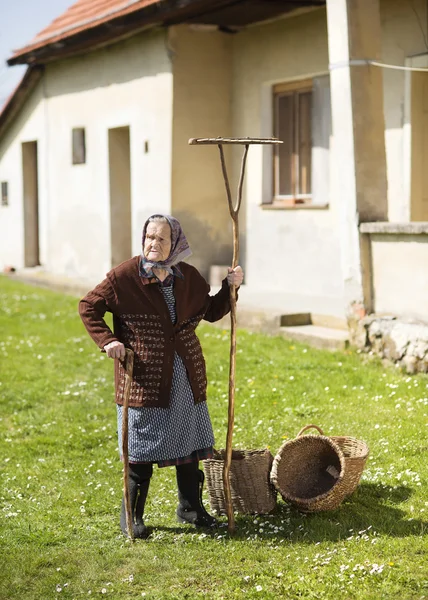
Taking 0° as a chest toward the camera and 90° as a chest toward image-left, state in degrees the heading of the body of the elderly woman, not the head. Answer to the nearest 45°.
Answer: approximately 0°

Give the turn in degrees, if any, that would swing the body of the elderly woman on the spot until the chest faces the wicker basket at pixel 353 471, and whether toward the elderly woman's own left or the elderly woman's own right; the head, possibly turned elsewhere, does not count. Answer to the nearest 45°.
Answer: approximately 90° to the elderly woman's own left
